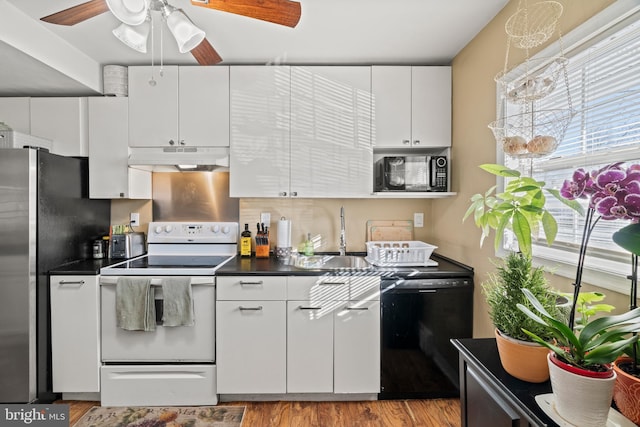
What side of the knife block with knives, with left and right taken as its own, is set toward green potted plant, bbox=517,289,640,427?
front

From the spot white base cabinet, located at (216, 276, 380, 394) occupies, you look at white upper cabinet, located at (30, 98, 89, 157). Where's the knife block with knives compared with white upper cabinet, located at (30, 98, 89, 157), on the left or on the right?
right

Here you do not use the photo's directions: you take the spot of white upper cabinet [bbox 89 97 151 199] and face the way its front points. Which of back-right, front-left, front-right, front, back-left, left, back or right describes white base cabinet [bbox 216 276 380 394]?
front-left

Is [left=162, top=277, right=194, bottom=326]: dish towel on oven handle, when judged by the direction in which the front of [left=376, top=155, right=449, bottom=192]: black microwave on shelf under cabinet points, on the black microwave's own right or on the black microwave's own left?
on the black microwave's own right

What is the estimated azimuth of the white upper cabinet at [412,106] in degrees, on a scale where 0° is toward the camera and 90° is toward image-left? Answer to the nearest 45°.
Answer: approximately 0°

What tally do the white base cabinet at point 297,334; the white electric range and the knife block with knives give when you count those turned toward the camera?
3

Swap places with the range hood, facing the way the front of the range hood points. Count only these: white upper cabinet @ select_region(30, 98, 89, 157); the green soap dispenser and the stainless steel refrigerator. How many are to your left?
1
